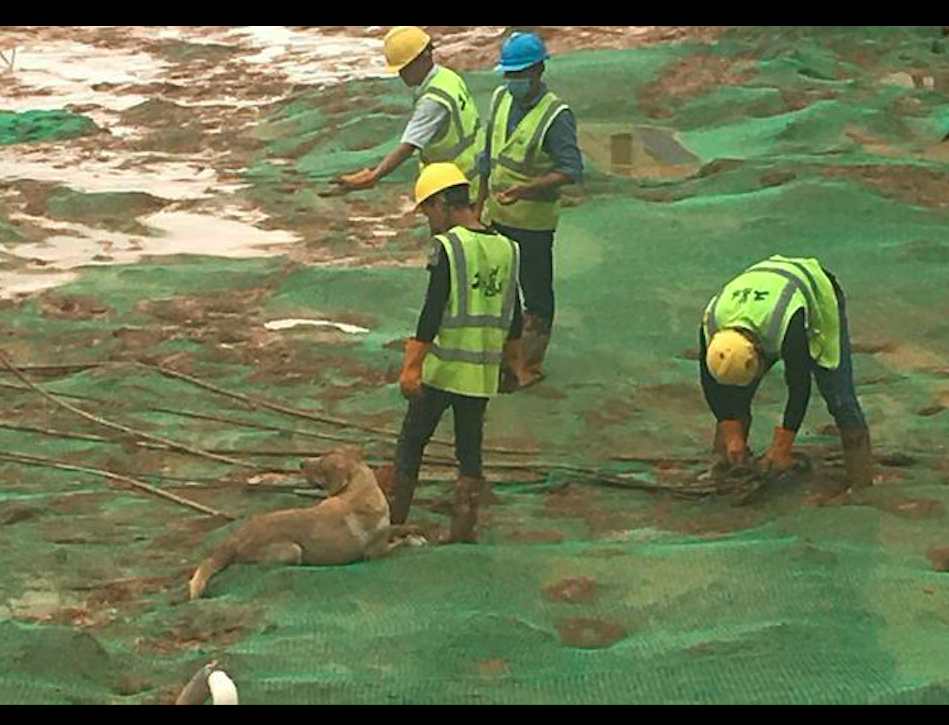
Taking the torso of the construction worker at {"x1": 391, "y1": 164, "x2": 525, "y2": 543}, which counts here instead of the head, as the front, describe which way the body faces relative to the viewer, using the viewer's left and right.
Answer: facing away from the viewer and to the left of the viewer

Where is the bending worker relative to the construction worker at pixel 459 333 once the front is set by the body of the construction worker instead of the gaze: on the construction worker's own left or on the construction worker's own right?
on the construction worker's own right

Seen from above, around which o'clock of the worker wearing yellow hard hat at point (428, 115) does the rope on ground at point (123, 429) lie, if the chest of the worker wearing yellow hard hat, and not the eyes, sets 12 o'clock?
The rope on ground is roughly at 11 o'clock from the worker wearing yellow hard hat.

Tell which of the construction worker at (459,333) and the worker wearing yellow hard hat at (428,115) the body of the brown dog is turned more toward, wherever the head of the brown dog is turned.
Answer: the construction worker

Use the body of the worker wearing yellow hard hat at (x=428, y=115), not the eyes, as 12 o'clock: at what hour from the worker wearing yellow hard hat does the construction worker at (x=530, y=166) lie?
The construction worker is roughly at 6 o'clock from the worker wearing yellow hard hat.

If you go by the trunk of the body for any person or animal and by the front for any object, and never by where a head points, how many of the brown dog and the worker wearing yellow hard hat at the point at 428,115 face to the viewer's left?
1

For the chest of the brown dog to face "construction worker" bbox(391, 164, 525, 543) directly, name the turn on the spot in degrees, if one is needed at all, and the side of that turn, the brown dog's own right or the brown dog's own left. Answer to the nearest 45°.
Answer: approximately 45° to the brown dog's own left

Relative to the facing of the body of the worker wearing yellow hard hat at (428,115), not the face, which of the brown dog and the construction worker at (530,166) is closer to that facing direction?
the brown dog

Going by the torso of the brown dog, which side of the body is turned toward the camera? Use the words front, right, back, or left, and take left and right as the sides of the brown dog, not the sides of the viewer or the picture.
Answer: right

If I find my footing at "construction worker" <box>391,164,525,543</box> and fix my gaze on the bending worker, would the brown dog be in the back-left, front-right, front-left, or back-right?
back-right

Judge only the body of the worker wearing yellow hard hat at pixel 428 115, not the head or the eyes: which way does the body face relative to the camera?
to the viewer's left

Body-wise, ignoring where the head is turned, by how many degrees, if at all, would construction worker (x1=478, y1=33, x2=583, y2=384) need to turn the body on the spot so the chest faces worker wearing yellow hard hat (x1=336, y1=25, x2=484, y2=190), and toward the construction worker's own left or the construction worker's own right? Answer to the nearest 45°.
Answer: approximately 45° to the construction worker's own right

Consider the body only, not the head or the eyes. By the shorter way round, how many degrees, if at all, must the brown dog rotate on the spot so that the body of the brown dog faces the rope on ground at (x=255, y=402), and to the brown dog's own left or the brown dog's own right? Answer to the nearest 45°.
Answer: approximately 90° to the brown dog's own left

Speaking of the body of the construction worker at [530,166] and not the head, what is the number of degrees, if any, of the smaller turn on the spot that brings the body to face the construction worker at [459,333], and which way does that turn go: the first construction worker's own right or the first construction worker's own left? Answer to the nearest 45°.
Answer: approximately 45° to the first construction worker's own left

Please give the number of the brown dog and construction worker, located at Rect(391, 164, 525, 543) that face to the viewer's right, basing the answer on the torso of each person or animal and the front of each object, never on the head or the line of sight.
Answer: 1
